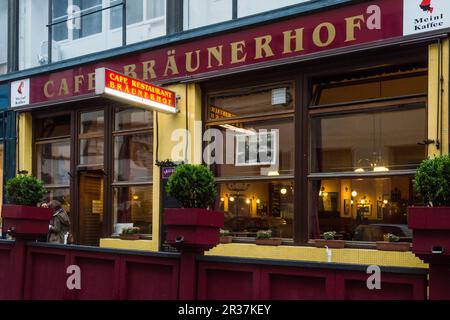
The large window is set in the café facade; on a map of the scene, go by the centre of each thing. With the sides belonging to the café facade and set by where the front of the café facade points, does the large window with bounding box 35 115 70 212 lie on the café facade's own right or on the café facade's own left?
on the café facade's own right

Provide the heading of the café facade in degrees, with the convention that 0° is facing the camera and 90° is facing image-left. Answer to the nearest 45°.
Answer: approximately 45°
